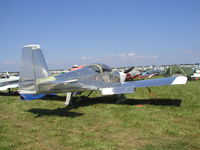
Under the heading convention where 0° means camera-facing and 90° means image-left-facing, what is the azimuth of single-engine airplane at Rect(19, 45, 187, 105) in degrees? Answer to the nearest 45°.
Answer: approximately 225°
